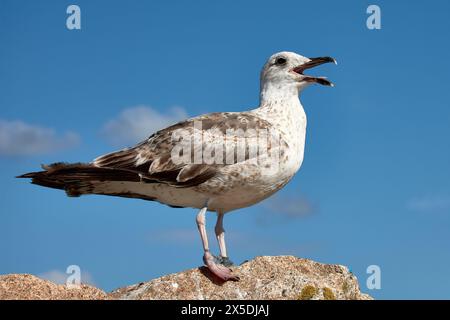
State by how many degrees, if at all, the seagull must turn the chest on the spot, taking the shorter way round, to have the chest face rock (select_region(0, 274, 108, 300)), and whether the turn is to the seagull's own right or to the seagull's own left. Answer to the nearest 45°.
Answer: approximately 180°

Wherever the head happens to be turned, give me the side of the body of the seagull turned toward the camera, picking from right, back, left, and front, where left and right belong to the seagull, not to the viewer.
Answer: right
